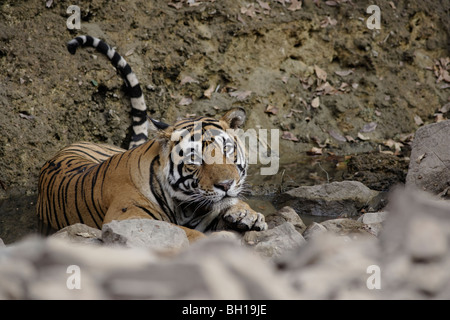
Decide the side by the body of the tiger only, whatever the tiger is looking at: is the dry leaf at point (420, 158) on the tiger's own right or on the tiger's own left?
on the tiger's own left

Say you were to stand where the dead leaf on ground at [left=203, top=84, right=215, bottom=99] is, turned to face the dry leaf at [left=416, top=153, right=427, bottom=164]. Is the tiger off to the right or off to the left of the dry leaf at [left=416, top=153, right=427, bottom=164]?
right

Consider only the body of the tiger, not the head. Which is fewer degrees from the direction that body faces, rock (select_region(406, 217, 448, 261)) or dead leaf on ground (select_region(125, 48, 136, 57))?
the rock

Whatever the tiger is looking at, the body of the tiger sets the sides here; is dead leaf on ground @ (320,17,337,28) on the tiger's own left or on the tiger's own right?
on the tiger's own left

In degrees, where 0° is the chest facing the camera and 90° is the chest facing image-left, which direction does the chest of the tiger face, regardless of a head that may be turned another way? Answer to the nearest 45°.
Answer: approximately 315°

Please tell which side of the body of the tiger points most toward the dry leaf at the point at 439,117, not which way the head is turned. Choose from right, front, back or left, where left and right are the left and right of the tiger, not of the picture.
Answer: left

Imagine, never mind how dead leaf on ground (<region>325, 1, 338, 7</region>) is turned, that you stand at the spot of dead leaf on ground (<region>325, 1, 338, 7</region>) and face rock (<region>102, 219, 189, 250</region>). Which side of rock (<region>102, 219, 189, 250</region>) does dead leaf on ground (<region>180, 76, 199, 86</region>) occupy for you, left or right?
right

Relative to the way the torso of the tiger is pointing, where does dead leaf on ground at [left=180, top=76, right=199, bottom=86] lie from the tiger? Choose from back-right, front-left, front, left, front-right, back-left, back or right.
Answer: back-left

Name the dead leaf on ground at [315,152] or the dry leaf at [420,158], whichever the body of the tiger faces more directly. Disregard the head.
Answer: the dry leaf

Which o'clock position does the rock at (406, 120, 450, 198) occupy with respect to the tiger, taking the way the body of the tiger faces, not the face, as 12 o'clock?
The rock is roughly at 10 o'clock from the tiger.

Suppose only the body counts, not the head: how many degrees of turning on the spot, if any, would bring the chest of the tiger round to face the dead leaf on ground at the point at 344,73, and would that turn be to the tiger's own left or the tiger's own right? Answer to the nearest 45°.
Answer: approximately 90° to the tiger's own left

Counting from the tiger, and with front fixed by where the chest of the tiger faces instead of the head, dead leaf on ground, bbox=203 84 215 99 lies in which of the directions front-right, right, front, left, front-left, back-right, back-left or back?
back-left

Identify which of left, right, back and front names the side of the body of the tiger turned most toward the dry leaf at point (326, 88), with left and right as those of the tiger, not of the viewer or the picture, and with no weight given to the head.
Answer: left
